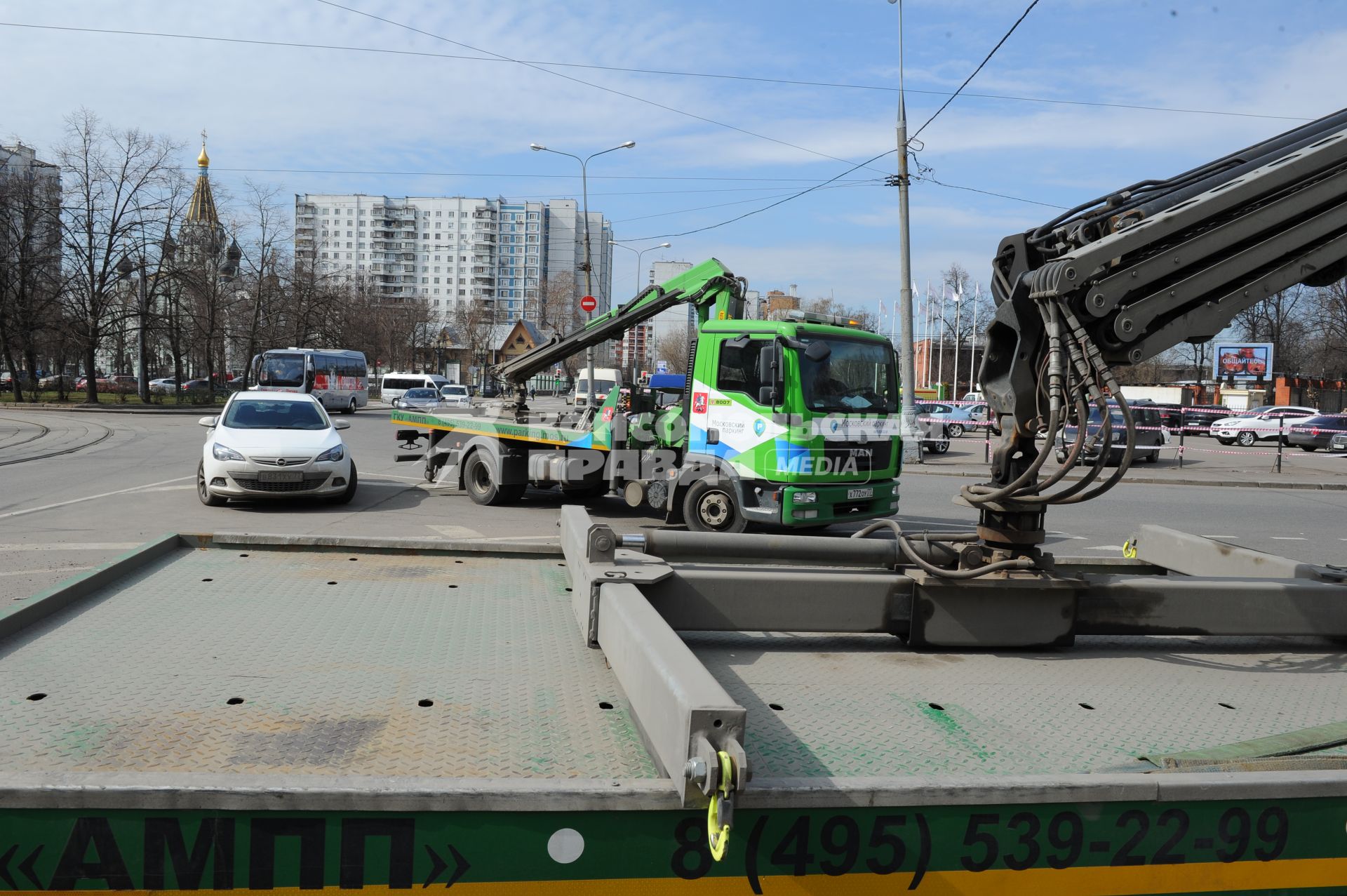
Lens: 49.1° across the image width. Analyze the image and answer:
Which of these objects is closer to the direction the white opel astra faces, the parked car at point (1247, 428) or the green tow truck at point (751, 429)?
the green tow truck

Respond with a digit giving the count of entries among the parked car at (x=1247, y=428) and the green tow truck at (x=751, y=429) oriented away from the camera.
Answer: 0

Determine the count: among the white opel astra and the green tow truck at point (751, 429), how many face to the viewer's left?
0

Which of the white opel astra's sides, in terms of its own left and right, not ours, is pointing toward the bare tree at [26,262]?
back

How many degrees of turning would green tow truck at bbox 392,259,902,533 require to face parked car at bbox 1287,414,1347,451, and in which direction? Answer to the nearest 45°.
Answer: approximately 90° to its left

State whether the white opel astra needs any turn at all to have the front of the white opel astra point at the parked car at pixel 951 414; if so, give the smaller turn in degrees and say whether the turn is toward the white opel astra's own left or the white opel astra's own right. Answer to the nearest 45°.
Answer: approximately 135° to the white opel astra's own left

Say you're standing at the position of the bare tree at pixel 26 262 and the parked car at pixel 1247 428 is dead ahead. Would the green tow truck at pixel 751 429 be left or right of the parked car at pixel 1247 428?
right

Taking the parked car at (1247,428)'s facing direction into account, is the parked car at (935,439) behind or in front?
in front

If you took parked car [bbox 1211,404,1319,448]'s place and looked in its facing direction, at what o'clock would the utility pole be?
The utility pole is roughly at 11 o'clock from the parked car.

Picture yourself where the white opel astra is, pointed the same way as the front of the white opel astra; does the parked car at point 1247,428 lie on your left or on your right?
on your left

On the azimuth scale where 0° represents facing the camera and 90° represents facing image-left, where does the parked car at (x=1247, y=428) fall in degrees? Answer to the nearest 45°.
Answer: approximately 45°

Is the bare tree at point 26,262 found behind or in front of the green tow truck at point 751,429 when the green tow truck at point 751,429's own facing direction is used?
behind

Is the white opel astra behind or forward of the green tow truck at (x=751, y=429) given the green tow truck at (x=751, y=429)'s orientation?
behind
